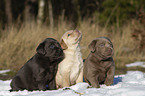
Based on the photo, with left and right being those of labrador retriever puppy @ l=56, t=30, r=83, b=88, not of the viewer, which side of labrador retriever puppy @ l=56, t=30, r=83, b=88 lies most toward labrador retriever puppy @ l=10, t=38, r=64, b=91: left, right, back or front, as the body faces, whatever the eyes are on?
right

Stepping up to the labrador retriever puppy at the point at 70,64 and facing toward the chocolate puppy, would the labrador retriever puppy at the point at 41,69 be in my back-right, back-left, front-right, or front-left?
back-right

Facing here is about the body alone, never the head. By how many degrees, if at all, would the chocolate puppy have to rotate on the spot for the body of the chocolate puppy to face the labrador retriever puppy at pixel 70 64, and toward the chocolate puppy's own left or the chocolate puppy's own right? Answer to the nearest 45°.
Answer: approximately 135° to the chocolate puppy's own right

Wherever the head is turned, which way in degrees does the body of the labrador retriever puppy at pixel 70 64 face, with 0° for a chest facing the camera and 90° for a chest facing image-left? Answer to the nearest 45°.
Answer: approximately 315°

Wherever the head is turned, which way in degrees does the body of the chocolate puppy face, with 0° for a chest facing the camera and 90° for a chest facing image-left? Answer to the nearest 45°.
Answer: approximately 315°

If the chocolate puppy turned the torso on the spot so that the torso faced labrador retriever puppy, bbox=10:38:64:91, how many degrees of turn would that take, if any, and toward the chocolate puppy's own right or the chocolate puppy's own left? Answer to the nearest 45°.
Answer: approximately 135° to the chocolate puppy's own right
